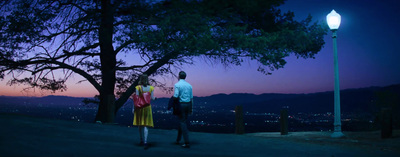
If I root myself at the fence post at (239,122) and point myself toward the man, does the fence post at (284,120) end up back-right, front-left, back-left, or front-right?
back-left

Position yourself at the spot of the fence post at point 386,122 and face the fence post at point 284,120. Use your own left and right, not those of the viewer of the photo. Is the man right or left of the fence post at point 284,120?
left

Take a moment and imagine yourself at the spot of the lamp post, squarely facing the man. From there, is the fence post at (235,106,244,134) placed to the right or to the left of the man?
right

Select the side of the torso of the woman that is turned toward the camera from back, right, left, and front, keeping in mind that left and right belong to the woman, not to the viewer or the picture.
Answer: back

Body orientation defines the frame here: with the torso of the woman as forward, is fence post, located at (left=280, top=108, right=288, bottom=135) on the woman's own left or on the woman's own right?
on the woman's own right

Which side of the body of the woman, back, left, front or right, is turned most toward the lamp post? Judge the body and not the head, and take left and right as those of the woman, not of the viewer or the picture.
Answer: right

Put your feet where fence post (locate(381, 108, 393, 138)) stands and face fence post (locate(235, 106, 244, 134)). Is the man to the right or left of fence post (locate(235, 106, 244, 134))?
left

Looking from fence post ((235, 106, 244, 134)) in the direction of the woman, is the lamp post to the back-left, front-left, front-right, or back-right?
back-left

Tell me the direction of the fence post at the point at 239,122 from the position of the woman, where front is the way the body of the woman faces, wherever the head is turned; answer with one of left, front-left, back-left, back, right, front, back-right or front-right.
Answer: front-right

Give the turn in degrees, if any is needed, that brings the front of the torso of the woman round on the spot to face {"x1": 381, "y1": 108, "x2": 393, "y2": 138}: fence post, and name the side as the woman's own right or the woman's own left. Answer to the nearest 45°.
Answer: approximately 90° to the woman's own right
